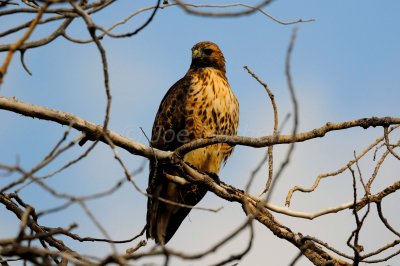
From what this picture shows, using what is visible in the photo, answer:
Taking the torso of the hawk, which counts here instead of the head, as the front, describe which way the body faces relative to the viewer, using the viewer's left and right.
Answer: facing the viewer and to the right of the viewer
